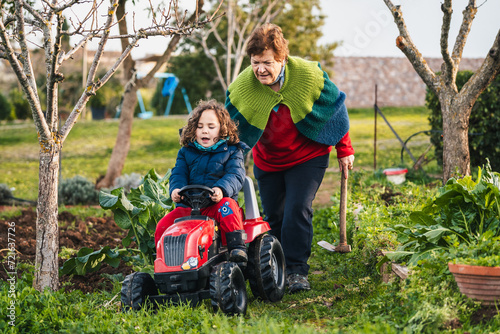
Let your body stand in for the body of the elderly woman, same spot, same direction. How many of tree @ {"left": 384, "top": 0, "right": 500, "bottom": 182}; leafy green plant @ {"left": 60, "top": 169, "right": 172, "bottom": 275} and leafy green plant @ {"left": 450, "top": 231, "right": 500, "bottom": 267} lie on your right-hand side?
1

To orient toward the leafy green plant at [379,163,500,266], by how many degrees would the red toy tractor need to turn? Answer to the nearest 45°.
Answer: approximately 135° to its left

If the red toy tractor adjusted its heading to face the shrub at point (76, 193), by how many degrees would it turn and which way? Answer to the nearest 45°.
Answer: approximately 135° to its right

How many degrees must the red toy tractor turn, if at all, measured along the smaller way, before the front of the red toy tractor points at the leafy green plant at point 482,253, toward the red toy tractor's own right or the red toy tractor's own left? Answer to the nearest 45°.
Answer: approximately 135° to the red toy tractor's own left

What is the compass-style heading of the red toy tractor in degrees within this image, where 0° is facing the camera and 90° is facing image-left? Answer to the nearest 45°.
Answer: approximately 45°

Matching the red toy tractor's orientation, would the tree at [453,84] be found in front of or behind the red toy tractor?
behind

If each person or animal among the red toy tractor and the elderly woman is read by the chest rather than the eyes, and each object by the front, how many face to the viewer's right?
0

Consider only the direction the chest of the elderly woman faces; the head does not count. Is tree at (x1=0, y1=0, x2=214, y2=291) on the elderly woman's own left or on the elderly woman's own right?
on the elderly woman's own right

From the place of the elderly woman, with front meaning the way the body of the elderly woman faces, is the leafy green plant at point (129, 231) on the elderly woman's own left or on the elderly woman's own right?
on the elderly woman's own right

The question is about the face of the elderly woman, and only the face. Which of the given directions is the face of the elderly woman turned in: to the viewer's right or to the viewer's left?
to the viewer's left

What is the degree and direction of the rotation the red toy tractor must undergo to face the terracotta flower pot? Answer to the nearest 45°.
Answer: approximately 90° to its left

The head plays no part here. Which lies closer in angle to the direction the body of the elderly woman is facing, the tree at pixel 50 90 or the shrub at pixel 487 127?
the tree

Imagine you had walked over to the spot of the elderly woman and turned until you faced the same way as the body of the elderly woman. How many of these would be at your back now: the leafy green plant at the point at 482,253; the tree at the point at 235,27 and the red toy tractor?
1

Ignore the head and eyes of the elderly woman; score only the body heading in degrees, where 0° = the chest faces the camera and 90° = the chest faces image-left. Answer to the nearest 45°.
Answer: approximately 0°
